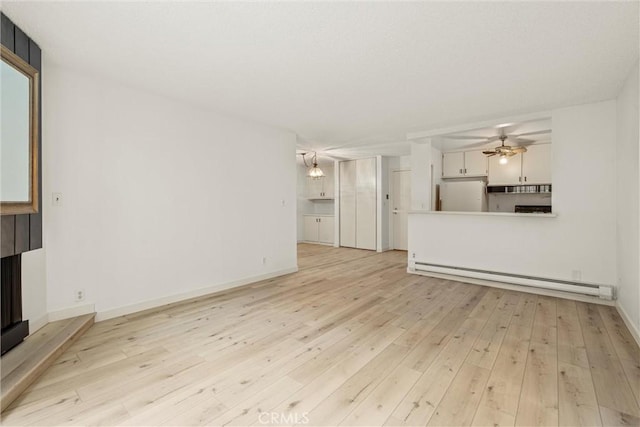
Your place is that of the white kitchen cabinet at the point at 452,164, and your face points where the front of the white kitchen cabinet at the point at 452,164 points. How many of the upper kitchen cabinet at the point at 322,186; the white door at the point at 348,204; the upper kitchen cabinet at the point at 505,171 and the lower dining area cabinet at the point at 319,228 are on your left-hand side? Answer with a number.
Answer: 1

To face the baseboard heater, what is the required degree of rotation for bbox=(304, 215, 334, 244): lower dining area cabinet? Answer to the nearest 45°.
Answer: approximately 90° to its left

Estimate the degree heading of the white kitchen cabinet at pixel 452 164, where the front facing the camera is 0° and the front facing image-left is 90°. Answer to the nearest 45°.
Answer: approximately 0°

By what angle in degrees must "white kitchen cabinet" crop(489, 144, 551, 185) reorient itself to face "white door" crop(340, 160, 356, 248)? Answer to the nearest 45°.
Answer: approximately 90° to its right

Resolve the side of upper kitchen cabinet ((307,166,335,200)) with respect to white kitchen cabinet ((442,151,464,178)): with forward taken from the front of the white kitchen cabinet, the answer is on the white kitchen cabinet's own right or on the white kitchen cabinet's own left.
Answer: on the white kitchen cabinet's own right

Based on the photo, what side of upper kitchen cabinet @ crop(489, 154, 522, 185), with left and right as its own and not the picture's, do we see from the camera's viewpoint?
front

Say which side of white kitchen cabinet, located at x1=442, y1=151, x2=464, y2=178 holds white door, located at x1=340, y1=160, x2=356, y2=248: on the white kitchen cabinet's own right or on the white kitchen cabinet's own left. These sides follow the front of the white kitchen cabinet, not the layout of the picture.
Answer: on the white kitchen cabinet's own right

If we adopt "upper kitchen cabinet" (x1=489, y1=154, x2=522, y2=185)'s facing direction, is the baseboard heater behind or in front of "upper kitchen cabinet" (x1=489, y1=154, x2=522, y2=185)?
in front

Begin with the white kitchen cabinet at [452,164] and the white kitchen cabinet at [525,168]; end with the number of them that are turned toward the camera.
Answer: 2

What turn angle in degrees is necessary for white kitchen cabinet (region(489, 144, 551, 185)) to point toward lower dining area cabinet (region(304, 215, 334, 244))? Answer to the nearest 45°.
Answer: approximately 90° to its right

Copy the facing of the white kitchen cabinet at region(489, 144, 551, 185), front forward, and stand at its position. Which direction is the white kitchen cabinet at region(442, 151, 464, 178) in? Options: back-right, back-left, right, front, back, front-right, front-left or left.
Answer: right

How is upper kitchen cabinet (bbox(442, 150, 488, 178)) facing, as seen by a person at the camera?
facing the viewer
